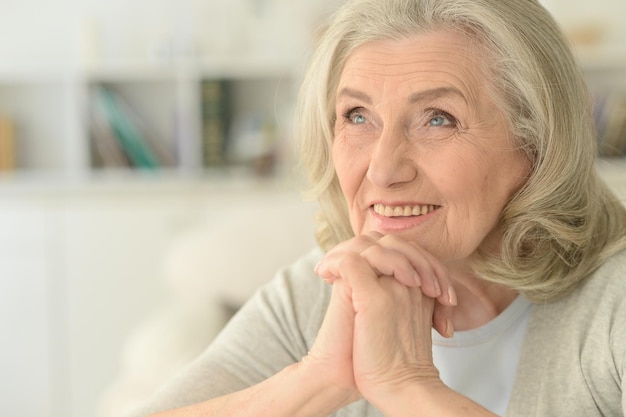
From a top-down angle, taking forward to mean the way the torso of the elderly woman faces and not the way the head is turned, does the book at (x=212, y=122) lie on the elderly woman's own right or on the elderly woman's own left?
on the elderly woman's own right

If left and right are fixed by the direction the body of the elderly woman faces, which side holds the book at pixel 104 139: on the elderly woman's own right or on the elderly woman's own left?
on the elderly woman's own right

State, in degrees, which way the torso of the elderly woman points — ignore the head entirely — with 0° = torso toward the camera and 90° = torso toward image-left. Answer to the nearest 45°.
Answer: approximately 45°

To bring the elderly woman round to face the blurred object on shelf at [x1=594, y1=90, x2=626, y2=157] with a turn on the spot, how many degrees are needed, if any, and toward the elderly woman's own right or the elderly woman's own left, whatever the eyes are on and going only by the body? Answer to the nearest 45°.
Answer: approximately 135° to the elderly woman's own right

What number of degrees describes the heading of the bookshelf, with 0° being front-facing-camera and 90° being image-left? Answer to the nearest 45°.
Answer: approximately 0°

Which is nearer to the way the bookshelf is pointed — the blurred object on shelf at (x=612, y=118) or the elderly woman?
the elderly woman
